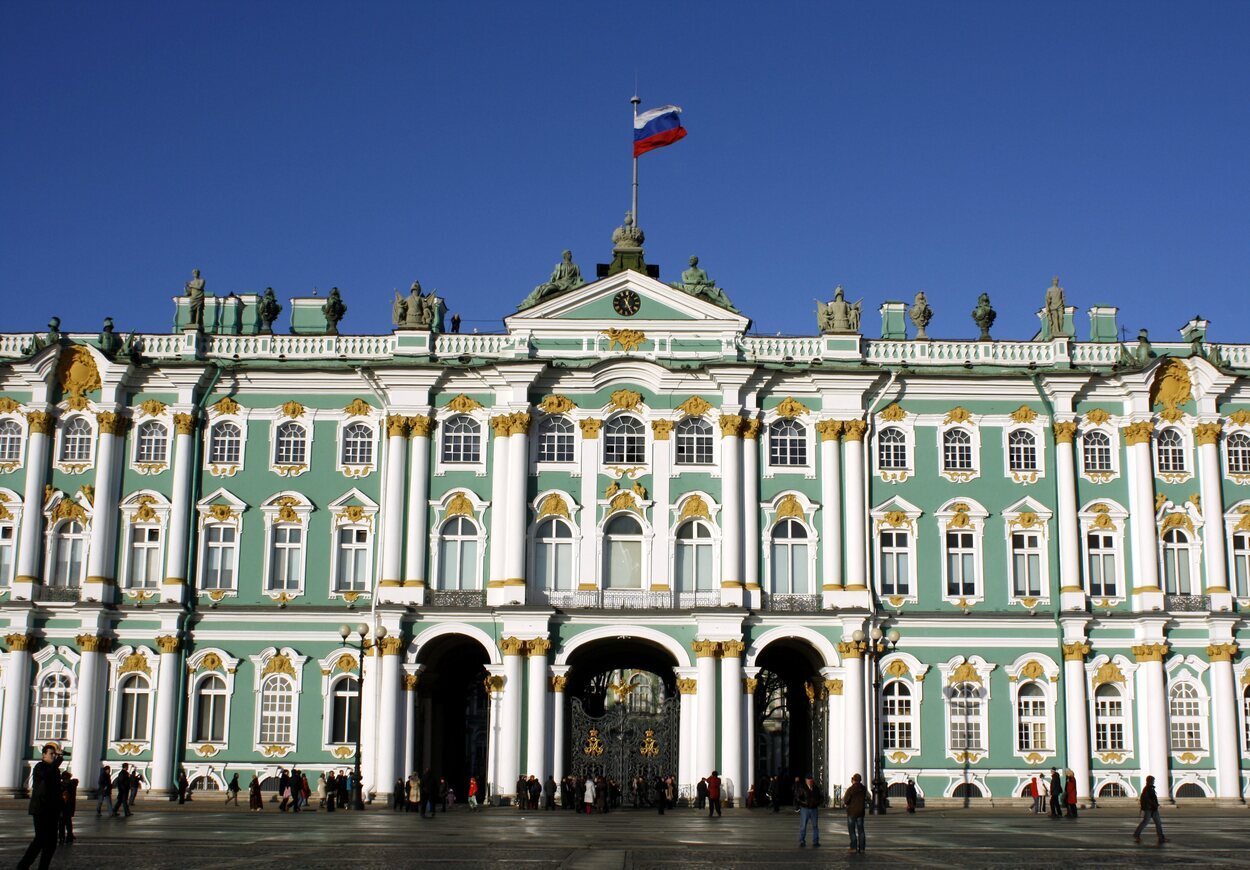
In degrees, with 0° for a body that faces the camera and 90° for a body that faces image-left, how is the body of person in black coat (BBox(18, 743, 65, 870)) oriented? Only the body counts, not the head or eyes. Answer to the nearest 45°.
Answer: approximately 270°

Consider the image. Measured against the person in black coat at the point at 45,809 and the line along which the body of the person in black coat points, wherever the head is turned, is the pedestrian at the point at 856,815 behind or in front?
in front
